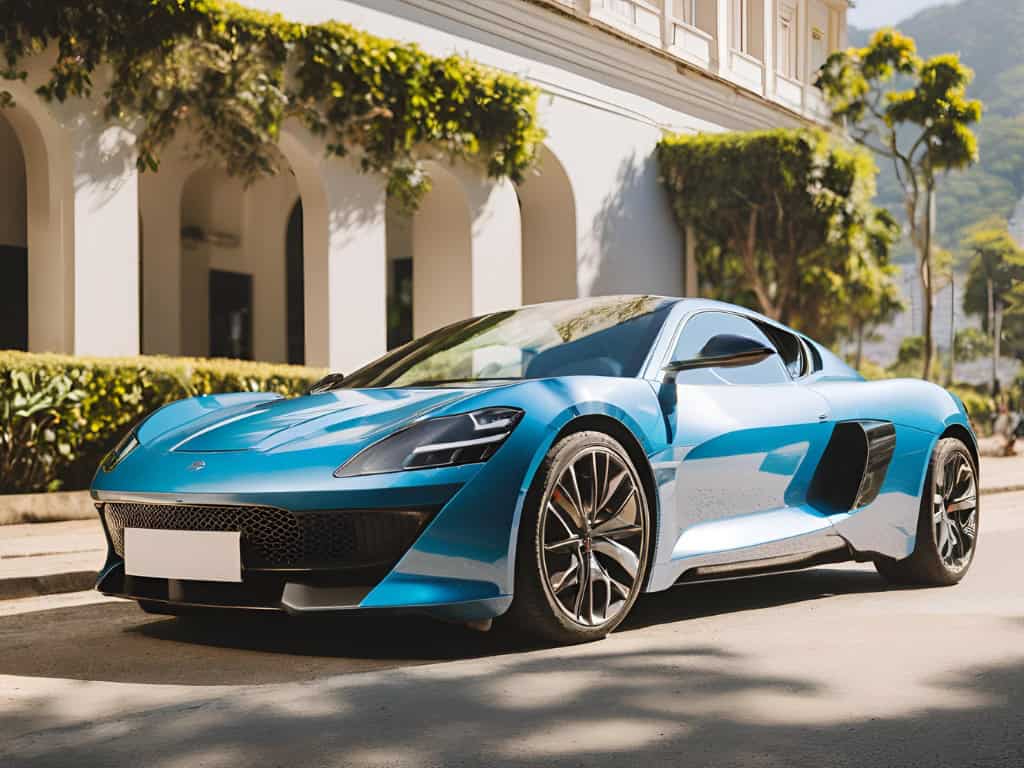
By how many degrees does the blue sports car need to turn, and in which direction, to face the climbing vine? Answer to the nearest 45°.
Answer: approximately 135° to its right

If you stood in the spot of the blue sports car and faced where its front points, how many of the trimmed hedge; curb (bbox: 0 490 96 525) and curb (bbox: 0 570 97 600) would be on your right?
3

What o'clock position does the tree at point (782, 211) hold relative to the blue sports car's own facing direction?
The tree is roughly at 5 o'clock from the blue sports car.

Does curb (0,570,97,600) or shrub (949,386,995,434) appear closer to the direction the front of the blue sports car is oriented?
the curb

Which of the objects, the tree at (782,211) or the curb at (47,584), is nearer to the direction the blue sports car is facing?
the curb

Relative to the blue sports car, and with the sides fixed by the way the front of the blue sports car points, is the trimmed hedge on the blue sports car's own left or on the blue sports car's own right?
on the blue sports car's own right

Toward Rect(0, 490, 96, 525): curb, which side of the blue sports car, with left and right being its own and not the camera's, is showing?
right

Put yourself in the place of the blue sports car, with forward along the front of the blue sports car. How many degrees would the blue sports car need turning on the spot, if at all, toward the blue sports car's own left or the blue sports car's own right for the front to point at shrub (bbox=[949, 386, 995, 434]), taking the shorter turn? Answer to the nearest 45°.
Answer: approximately 135° to the blue sports car's own right

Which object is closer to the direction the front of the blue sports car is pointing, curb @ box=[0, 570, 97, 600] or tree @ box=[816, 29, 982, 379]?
the curb
